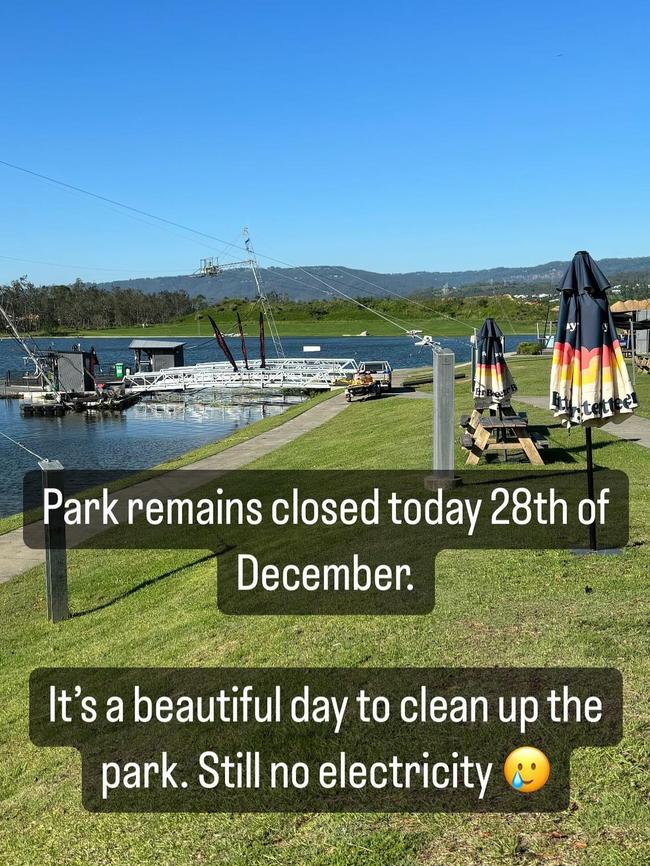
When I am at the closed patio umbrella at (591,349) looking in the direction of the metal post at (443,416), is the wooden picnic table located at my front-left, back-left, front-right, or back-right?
front-right

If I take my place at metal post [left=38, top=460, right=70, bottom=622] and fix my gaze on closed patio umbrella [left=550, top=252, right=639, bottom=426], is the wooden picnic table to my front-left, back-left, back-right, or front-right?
front-left

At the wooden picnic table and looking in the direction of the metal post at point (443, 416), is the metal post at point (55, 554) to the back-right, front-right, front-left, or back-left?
front-right
